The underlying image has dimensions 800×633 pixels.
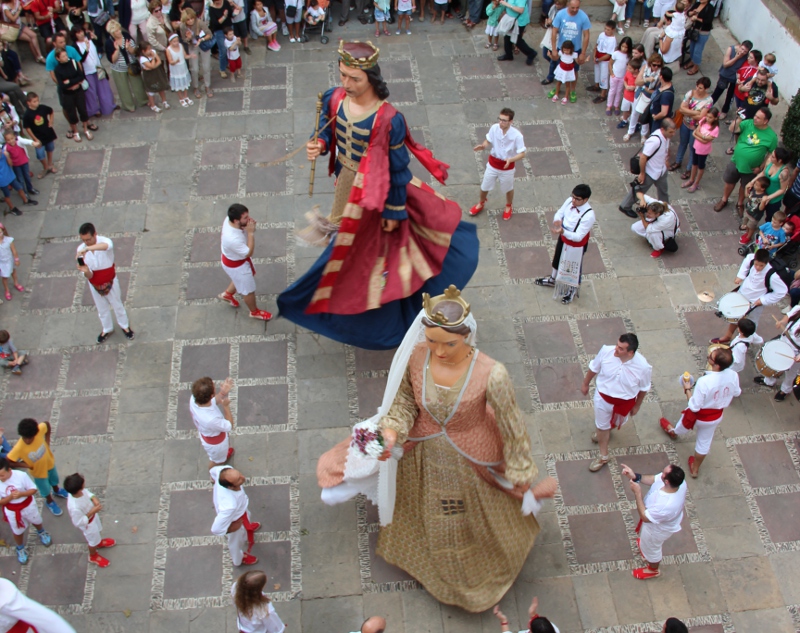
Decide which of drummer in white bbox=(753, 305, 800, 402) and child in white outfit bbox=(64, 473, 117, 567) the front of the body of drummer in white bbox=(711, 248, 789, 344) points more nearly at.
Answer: the child in white outfit

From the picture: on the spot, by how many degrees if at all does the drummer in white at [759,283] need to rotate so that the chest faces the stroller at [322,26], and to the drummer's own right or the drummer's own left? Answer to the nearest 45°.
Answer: approximately 90° to the drummer's own right

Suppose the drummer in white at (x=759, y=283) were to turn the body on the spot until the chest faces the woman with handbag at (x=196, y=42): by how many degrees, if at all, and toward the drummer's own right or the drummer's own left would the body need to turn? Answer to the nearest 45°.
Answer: approximately 45° to the drummer's own right

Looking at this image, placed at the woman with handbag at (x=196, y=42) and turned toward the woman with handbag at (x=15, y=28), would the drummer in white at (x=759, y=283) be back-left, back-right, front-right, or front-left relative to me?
back-left

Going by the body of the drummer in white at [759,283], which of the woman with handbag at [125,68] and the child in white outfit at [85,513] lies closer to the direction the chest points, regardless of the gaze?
the child in white outfit

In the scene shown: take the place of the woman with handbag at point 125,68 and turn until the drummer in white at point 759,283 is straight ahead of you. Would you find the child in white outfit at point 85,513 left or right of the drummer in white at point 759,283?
right

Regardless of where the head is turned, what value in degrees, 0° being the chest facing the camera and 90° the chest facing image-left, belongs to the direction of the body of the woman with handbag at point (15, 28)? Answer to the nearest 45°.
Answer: approximately 315°
